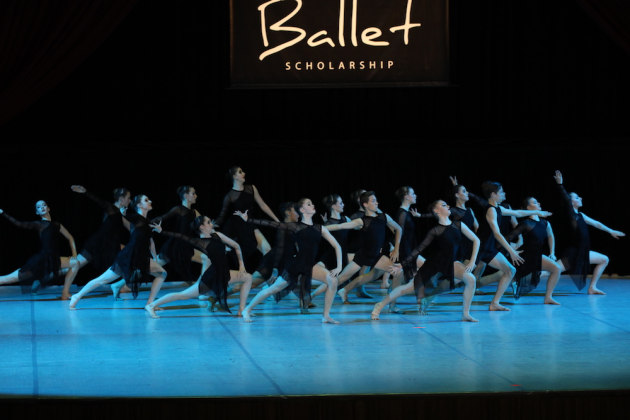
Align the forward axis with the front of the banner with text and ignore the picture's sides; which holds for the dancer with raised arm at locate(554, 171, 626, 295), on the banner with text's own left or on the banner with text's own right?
on the banner with text's own left

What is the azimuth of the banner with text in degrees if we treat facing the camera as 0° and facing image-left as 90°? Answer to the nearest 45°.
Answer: approximately 0°

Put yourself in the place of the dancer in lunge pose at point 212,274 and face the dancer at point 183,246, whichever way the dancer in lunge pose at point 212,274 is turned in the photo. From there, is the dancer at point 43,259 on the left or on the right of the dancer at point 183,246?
left

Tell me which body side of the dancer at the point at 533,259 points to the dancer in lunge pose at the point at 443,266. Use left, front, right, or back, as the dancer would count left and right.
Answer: right
